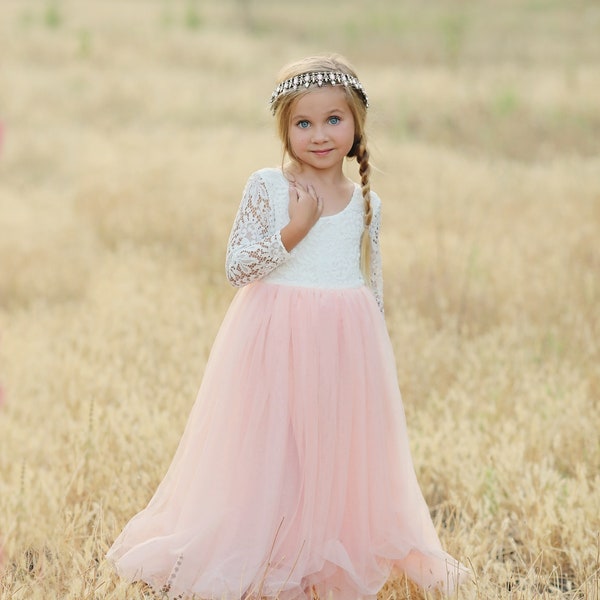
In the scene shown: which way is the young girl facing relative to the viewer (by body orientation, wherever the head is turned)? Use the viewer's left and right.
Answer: facing the viewer
